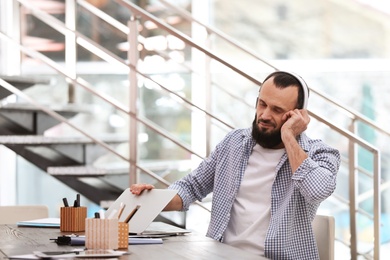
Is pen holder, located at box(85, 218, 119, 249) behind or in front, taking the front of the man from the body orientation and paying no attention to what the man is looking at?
in front

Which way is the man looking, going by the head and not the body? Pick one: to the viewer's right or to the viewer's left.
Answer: to the viewer's left

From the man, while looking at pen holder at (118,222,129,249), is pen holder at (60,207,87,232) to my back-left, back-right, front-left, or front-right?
front-right

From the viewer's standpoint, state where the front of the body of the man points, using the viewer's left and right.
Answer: facing the viewer and to the left of the viewer

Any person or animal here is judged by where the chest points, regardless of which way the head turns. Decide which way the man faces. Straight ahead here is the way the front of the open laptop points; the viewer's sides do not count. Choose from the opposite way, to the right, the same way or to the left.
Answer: the opposite way

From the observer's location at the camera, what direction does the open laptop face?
facing away from the viewer and to the right of the viewer

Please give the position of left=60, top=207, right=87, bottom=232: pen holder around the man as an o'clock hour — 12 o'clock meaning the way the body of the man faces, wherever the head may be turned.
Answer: The pen holder is roughly at 1 o'clock from the man.

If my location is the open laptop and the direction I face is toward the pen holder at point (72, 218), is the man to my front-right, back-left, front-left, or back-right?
back-right

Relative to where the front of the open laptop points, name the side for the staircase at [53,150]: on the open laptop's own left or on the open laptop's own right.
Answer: on the open laptop's own left
